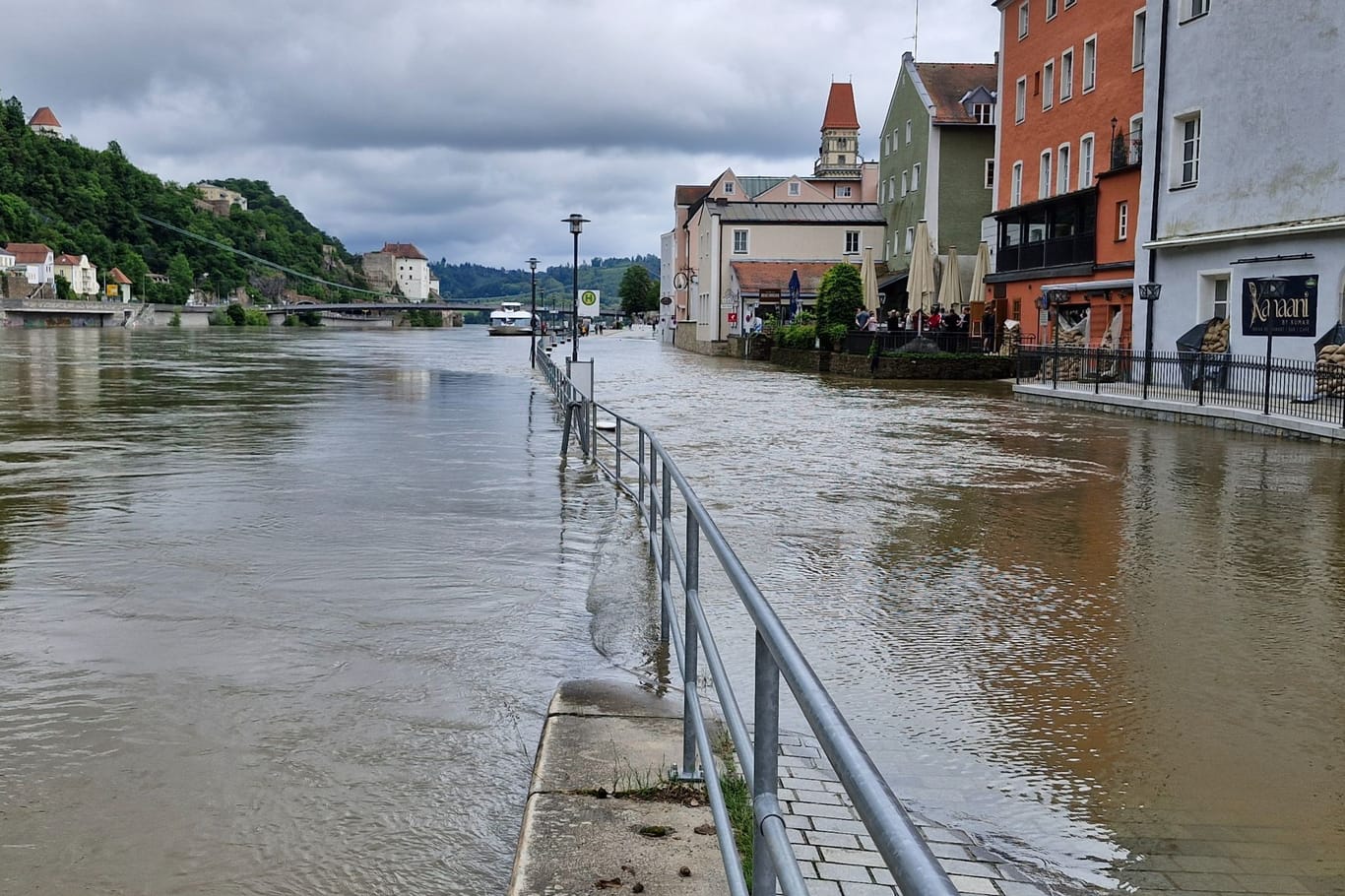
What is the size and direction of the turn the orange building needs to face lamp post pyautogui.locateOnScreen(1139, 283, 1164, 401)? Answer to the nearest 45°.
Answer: approximately 45° to its left

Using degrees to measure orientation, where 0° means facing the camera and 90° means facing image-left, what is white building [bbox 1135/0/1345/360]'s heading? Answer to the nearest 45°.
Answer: approximately 45°

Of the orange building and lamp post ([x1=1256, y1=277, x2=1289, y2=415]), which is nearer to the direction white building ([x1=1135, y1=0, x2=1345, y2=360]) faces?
the lamp post

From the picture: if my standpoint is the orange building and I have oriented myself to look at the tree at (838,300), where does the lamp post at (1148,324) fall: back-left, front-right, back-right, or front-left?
back-left

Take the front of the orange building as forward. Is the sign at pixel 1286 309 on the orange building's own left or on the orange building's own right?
on the orange building's own left

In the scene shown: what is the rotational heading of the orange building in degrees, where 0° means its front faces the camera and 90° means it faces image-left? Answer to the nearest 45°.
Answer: approximately 45°

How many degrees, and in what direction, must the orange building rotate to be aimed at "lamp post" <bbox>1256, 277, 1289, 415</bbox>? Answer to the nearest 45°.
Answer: approximately 45° to its left

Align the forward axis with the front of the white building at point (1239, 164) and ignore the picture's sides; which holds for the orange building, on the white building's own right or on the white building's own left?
on the white building's own right

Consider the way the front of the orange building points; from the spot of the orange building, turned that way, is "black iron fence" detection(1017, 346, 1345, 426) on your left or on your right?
on your left

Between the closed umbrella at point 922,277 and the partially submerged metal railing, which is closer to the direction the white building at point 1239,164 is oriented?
the partially submerged metal railing
